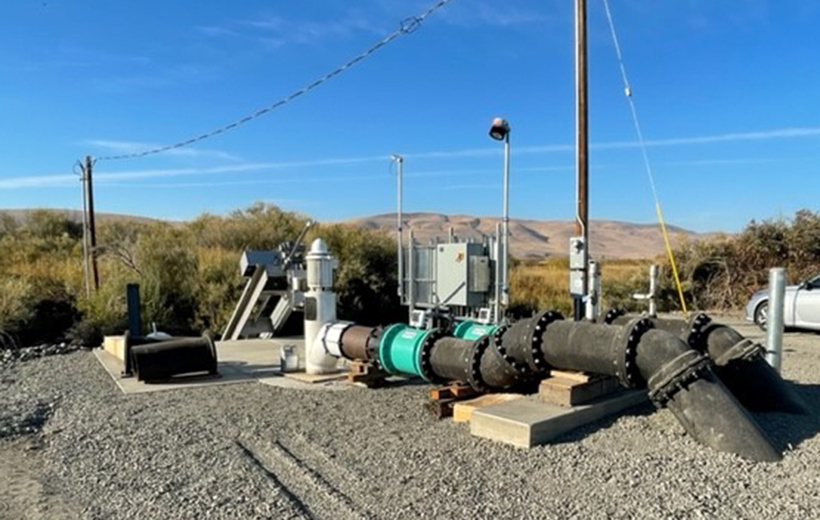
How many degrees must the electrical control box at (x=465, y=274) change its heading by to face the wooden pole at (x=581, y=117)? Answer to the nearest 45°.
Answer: approximately 90° to its left

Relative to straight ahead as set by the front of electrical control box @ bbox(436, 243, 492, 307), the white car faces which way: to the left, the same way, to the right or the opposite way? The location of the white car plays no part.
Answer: to the right

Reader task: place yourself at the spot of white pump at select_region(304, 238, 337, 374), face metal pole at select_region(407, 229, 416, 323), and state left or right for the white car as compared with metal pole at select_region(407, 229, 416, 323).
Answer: right

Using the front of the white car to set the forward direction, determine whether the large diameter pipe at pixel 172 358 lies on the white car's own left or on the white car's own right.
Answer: on the white car's own left

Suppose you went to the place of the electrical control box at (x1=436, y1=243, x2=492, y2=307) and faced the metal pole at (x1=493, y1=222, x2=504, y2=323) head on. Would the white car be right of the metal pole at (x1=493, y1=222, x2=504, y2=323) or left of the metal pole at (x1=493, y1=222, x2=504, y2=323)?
left

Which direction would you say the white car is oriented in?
to the viewer's left

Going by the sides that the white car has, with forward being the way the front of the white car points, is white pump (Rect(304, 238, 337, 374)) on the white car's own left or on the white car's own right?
on the white car's own left

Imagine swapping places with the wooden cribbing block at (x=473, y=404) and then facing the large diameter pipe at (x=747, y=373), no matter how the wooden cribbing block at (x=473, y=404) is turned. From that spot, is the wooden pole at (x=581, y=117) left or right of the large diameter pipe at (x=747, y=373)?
left

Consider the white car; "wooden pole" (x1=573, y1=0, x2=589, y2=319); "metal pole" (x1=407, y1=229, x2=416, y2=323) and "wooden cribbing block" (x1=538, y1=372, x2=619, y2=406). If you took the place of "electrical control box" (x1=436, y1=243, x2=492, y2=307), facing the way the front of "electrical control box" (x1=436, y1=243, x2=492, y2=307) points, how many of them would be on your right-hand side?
1

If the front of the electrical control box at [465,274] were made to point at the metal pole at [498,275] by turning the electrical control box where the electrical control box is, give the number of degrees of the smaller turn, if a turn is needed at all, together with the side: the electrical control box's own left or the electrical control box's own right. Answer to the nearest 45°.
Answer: approximately 90° to the electrical control box's own left

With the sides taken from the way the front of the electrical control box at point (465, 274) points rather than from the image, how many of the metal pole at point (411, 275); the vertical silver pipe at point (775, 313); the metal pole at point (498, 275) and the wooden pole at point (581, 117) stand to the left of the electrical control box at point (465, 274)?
3

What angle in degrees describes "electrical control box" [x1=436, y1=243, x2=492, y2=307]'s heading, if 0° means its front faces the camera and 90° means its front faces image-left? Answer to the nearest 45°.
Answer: approximately 45°

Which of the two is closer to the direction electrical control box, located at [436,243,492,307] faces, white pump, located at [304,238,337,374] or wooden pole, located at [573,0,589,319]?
the white pump

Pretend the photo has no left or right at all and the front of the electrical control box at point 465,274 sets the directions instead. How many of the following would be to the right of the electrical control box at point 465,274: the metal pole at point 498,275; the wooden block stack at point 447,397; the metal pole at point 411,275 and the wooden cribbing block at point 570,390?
1

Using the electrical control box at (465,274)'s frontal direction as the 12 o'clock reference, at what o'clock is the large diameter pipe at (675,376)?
The large diameter pipe is roughly at 10 o'clock from the electrical control box.

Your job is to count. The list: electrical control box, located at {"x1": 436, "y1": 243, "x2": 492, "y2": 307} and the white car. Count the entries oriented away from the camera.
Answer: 0

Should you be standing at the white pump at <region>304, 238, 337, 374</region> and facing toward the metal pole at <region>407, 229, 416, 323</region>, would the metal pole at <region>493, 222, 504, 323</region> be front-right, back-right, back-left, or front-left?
front-right

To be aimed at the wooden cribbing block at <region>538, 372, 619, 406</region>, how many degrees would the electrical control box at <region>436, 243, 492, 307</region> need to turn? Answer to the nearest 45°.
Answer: approximately 45° to its left

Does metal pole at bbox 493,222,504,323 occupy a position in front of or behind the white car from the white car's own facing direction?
in front
